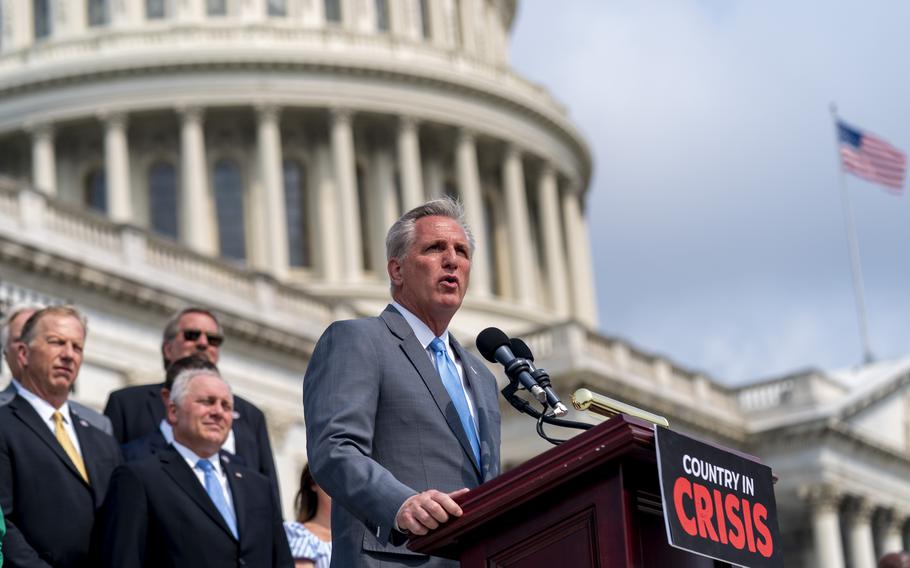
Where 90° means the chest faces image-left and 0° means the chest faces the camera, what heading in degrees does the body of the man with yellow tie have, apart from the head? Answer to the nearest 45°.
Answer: approximately 315°

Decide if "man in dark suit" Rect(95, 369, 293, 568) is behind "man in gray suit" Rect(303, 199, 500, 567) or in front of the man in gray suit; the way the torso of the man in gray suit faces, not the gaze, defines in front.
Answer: behind

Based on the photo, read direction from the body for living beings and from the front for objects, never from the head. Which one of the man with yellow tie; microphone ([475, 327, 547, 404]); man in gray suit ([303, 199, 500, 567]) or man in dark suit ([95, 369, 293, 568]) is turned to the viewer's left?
the microphone

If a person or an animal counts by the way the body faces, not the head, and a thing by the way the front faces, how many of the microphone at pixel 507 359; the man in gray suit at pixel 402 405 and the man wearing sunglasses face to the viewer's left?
1

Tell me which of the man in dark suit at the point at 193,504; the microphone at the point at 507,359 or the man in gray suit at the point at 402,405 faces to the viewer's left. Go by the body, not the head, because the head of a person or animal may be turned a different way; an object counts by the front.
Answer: the microphone

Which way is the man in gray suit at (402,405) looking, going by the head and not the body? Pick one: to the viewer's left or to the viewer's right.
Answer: to the viewer's right

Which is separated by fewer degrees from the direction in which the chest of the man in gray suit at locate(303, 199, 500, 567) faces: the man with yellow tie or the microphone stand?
the microphone stand

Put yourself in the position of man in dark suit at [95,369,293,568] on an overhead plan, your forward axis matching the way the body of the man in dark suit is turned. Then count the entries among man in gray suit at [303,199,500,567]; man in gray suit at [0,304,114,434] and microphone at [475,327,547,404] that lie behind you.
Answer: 1

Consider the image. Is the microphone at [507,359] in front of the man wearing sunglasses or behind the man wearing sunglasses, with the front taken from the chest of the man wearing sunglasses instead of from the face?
in front

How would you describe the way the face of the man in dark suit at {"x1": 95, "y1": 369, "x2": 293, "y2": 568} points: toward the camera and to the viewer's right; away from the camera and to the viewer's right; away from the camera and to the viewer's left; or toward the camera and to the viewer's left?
toward the camera and to the viewer's right

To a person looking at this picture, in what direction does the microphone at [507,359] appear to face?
facing to the left of the viewer

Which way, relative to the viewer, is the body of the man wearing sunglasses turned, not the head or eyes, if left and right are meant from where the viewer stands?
facing the viewer and to the right of the viewer
